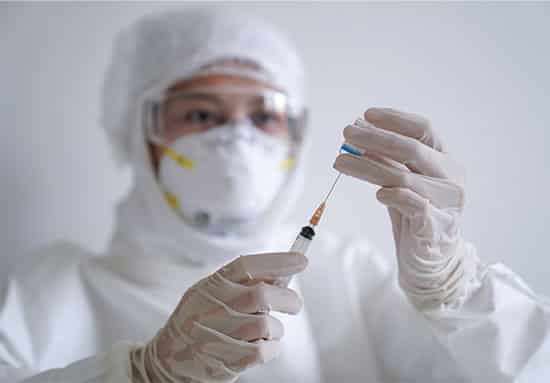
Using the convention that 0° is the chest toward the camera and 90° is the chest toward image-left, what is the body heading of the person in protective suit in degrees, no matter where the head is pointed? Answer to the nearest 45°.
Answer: approximately 0°
